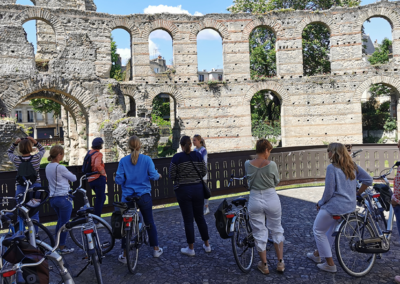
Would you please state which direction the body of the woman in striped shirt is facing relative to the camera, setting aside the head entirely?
away from the camera

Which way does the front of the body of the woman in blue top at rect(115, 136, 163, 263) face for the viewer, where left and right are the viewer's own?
facing away from the viewer

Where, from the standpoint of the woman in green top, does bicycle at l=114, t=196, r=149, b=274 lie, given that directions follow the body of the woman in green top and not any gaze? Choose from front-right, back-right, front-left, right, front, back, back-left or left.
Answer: left

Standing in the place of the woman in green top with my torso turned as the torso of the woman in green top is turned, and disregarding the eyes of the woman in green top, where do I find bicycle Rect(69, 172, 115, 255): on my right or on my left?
on my left

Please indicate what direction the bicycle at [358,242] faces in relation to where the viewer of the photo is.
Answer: facing away from the viewer and to the right of the viewer

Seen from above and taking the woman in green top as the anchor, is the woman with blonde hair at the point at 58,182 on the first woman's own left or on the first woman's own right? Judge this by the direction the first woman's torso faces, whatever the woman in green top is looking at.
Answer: on the first woman's own left

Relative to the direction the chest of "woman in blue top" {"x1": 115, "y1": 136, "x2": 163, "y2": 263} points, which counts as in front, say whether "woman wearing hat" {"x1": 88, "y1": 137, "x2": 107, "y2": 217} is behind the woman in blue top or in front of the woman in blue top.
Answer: in front

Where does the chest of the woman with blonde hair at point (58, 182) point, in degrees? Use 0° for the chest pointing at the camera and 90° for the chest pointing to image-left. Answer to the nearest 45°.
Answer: approximately 225°

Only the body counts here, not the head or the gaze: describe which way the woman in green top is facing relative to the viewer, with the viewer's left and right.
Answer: facing away from the viewer

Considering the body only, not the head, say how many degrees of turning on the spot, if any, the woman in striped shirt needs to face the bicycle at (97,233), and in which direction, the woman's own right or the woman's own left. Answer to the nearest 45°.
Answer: approximately 90° to the woman's own left

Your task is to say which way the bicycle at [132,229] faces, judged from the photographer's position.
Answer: facing away from the viewer

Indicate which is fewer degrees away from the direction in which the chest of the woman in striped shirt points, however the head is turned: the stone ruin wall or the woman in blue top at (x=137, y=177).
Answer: the stone ruin wall

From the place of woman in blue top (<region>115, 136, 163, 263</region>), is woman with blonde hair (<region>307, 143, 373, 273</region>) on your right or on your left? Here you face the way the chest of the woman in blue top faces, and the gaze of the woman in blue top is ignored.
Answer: on your right
